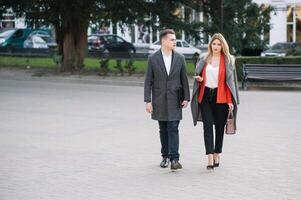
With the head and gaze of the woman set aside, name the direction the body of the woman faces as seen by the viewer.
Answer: toward the camera

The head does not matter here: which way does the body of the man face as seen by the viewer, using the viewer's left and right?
facing the viewer

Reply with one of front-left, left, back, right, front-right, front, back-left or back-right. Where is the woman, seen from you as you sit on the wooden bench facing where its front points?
front

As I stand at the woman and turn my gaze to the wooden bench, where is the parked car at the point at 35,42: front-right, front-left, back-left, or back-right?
front-left

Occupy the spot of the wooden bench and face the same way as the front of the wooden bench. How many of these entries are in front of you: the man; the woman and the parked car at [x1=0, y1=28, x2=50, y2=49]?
2

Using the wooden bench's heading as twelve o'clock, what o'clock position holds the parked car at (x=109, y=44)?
The parked car is roughly at 5 o'clock from the wooden bench.

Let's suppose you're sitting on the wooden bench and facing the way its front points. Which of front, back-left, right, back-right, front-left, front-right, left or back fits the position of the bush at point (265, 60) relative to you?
back

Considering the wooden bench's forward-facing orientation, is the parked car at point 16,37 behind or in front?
behind

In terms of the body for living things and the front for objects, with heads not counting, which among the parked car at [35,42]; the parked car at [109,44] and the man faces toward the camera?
the man
